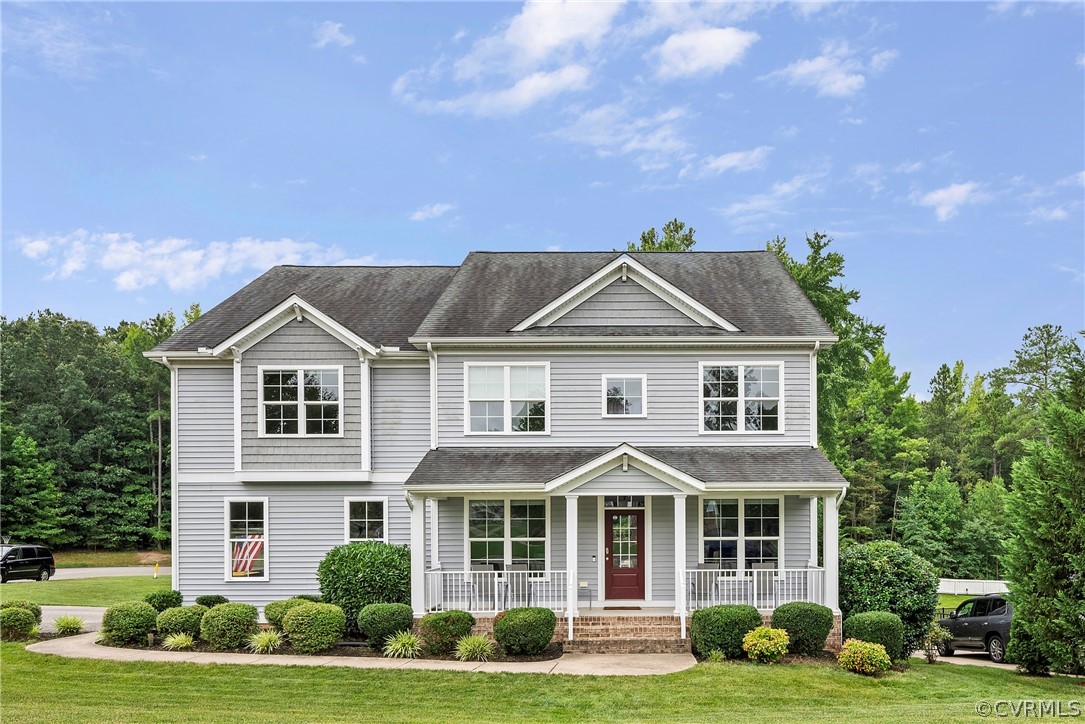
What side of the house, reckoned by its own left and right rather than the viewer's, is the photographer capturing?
front

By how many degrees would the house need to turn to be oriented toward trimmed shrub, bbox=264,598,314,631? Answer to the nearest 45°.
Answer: approximately 45° to its right

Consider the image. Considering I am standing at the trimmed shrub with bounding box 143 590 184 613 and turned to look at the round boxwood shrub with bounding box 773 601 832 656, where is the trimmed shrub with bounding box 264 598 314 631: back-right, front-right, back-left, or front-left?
front-right

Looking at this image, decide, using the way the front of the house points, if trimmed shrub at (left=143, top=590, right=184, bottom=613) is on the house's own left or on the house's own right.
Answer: on the house's own right

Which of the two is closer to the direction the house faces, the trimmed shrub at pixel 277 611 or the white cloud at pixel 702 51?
the trimmed shrub

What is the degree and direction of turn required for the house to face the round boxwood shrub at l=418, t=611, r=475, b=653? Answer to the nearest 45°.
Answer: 0° — it already faces it

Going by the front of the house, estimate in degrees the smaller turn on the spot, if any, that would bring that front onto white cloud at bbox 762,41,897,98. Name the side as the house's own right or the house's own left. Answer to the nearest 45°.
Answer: approximately 135° to the house's own left

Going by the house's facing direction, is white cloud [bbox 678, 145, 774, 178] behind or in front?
behind
